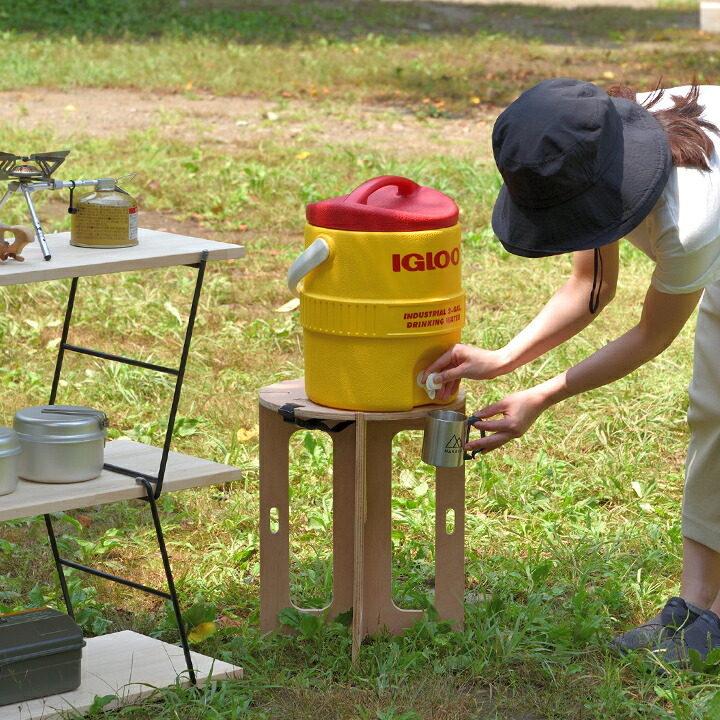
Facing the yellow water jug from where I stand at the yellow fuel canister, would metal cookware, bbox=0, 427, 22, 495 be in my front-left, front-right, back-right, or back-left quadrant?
back-right

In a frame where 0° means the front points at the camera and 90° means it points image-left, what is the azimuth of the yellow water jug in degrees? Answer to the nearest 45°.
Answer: approximately 315°

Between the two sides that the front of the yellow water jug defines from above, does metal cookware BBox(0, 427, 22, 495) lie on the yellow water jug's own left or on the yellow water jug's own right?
on the yellow water jug's own right

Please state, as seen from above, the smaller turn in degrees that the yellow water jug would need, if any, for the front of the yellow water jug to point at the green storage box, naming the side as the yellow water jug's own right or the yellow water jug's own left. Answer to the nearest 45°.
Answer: approximately 90° to the yellow water jug's own right

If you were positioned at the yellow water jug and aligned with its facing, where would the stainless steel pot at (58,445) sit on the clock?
The stainless steel pot is roughly at 4 o'clock from the yellow water jug.
